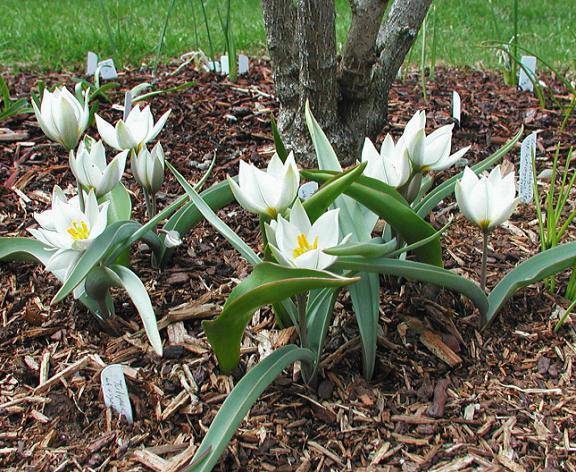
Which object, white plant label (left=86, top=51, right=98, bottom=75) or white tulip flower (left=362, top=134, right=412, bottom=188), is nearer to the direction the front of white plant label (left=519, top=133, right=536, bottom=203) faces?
the white tulip flower

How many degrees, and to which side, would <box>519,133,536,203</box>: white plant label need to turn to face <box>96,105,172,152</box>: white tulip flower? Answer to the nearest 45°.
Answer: approximately 45° to its right

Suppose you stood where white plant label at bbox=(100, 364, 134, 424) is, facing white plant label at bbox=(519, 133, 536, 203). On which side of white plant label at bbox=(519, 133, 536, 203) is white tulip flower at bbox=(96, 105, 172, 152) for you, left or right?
left

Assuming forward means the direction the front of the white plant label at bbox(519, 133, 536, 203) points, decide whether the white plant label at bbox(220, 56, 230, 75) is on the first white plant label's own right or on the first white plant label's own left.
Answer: on the first white plant label's own right

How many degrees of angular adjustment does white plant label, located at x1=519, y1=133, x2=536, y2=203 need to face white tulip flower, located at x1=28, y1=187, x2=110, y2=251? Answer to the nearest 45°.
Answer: approximately 45° to its right

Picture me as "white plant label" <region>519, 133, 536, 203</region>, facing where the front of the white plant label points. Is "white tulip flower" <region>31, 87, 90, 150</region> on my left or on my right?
on my right

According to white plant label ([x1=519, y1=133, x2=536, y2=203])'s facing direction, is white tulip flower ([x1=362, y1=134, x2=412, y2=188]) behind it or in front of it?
in front

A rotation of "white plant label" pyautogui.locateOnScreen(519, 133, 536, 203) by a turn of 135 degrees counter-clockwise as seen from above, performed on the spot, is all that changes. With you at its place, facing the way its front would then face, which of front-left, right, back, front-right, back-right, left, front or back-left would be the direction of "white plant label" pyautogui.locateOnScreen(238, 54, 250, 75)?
left

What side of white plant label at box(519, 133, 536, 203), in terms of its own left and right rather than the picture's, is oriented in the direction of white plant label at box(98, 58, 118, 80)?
right

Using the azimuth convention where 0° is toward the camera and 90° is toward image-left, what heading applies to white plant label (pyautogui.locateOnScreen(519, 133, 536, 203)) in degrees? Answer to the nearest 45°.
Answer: approximately 0°

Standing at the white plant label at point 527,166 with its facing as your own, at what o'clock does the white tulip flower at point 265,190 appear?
The white tulip flower is roughly at 1 o'clock from the white plant label.

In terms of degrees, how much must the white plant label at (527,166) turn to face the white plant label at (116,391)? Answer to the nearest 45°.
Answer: approximately 45° to its right
